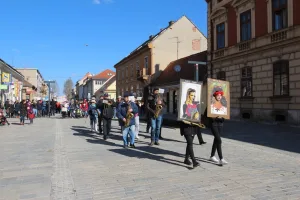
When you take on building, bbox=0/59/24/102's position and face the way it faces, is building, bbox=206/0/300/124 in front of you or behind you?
in front

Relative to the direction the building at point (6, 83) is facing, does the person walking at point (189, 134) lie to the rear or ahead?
ahead

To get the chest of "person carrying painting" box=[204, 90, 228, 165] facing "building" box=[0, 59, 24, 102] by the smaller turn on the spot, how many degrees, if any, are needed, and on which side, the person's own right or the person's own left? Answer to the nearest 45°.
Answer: approximately 180°

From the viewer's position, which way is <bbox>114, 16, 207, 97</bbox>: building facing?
facing the viewer and to the left of the viewer

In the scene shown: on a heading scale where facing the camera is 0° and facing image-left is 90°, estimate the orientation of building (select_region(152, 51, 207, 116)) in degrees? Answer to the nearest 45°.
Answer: approximately 45°

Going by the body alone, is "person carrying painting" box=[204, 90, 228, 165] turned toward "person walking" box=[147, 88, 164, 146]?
no

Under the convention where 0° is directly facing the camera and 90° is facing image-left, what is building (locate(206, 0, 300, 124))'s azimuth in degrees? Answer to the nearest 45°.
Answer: approximately 45°

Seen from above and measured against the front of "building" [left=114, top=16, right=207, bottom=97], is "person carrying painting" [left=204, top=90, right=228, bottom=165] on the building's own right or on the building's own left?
on the building's own left

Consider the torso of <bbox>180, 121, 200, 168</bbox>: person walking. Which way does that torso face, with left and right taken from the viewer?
facing the viewer and to the right of the viewer

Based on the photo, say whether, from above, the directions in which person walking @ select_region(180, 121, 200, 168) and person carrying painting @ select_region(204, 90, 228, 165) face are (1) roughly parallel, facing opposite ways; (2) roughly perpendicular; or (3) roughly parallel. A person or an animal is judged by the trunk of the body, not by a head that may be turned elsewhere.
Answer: roughly parallel

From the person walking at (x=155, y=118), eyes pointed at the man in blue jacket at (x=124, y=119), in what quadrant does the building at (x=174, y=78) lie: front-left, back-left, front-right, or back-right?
back-right

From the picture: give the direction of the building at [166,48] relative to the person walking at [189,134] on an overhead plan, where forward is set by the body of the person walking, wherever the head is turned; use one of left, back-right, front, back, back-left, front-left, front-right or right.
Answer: back-left

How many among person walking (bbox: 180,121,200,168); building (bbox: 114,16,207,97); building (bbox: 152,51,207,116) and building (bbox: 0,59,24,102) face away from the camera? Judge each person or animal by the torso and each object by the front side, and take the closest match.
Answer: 0

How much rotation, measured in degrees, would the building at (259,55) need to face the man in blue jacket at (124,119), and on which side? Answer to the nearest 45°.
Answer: approximately 45° to its left

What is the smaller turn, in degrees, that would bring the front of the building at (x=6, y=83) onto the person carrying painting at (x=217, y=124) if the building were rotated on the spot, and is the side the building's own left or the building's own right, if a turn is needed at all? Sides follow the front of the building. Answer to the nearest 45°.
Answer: approximately 45° to the building's own right

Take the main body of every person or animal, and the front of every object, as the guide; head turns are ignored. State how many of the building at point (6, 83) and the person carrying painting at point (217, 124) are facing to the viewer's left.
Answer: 0

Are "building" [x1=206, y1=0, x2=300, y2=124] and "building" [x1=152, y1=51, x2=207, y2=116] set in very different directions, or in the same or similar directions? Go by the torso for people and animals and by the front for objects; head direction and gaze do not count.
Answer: same or similar directions

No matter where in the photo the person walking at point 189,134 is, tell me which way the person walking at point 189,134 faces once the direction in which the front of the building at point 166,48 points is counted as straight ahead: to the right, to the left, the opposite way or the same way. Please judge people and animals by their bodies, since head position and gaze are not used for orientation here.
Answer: to the left

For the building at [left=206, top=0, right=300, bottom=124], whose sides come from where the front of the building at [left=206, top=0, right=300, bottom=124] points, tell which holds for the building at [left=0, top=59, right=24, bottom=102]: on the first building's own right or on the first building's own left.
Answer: on the first building's own right

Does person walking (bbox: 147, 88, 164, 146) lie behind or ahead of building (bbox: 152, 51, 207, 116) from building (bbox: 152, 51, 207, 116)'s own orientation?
ahead

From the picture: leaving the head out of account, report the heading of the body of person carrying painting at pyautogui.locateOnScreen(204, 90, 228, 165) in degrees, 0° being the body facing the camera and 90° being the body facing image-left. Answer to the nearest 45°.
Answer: approximately 315°

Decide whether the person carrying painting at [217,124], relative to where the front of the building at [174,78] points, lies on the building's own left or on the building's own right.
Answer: on the building's own left

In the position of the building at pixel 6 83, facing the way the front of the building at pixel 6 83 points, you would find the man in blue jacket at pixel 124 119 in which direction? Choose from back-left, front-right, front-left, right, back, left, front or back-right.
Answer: front-right

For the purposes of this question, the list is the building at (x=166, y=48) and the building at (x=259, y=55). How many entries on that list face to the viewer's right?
0
